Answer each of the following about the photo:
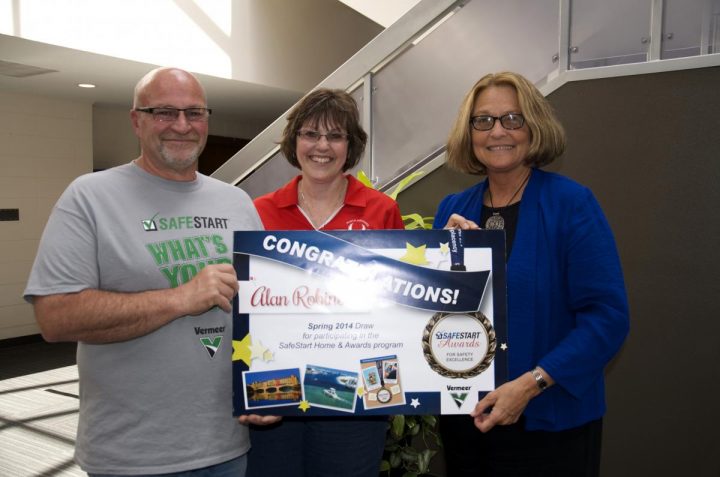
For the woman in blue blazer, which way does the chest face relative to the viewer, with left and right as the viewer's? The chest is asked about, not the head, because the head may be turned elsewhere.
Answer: facing the viewer and to the left of the viewer

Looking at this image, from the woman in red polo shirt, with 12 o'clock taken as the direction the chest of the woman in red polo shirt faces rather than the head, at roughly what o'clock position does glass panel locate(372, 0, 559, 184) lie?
The glass panel is roughly at 7 o'clock from the woman in red polo shirt.

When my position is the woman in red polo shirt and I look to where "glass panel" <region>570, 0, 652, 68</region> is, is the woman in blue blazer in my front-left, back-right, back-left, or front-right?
front-right

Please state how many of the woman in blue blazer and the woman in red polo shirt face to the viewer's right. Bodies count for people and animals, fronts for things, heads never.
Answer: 0

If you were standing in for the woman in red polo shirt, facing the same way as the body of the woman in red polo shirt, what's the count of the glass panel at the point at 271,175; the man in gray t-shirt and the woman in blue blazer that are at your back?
1

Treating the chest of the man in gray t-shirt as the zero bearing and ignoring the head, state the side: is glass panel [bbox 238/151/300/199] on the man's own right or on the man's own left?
on the man's own left

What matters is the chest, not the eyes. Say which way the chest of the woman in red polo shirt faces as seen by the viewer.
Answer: toward the camera

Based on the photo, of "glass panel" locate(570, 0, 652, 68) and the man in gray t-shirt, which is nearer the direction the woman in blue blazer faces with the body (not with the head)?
the man in gray t-shirt

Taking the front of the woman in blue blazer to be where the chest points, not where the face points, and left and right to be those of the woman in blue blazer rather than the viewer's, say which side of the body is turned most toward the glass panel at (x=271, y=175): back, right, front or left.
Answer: right

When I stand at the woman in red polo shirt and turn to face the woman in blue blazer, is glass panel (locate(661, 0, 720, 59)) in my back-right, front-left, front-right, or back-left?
front-left

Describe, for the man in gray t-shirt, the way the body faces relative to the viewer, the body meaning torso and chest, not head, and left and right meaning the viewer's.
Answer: facing the viewer and to the right of the viewer

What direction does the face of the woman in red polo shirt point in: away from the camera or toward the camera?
toward the camera

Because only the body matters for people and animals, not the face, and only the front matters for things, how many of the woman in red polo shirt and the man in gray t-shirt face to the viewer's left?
0

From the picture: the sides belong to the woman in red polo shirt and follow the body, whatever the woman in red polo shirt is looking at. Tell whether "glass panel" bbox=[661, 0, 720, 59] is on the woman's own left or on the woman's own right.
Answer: on the woman's own left

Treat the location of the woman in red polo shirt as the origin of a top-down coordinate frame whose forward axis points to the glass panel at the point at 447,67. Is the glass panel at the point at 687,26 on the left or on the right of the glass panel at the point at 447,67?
right
